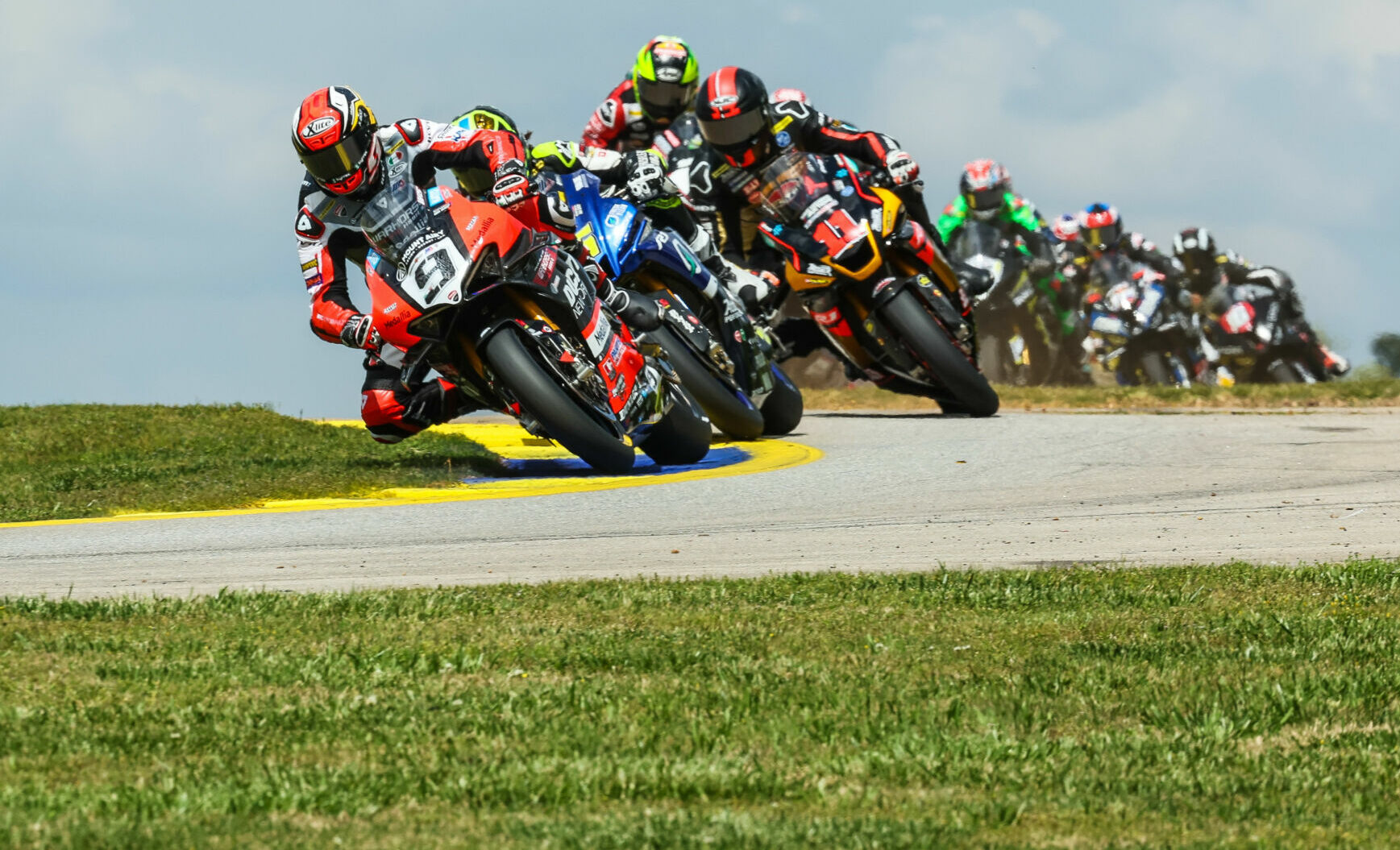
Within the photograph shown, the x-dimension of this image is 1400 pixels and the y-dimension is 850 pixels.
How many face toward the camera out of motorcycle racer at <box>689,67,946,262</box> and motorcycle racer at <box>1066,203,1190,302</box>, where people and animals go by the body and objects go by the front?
2

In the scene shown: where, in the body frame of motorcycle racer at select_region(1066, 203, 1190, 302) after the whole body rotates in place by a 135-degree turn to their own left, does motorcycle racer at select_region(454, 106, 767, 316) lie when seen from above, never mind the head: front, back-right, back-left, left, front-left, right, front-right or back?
back-right

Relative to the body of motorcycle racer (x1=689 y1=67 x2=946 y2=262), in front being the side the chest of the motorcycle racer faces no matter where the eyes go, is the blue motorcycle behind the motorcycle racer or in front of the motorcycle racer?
in front

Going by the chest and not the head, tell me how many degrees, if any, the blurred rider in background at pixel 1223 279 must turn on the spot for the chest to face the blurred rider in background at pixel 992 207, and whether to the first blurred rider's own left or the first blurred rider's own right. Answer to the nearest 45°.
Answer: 0° — they already face them

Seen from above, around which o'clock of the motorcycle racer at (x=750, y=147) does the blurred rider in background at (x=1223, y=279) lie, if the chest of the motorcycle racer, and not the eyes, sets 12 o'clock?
The blurred rider in background is roughly at 7 o'clock from the motorcycle racer.

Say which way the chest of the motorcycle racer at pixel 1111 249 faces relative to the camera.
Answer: toward the camera

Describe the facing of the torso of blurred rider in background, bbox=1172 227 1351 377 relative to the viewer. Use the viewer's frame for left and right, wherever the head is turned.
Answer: facing the viewer and to the left of the viewer

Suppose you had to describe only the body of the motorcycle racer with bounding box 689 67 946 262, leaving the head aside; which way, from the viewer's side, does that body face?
toward the camera

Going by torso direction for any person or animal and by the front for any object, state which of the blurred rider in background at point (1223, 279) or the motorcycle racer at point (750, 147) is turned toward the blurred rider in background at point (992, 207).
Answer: the blurred rider in background at point (1223, 279)

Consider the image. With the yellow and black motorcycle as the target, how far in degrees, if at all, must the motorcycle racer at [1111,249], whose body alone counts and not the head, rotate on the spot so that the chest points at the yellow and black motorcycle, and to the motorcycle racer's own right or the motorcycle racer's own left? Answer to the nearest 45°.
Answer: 0° — they already face it

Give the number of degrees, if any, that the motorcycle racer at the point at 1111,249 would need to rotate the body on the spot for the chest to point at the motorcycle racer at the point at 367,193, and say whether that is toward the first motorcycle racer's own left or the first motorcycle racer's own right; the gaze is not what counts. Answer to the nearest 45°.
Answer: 0° — they already face them

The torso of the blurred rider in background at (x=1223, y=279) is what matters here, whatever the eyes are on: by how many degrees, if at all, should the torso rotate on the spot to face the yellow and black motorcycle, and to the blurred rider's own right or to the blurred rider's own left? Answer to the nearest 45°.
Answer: approximately 45° to the blurred rider's own left
